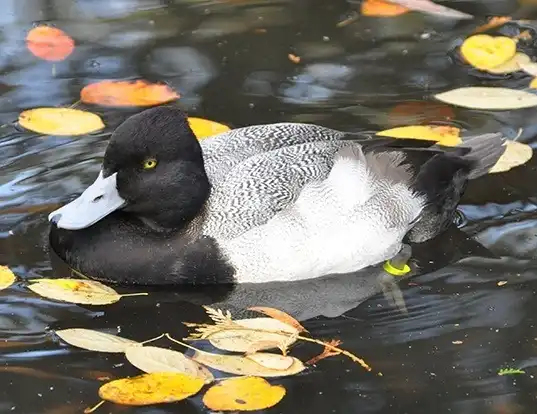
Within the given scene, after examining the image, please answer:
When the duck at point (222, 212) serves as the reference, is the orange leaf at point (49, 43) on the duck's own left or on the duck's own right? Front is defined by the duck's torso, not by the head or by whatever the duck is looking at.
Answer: on the duck's own right

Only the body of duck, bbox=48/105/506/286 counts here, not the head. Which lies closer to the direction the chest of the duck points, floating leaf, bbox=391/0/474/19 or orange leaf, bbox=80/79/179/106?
the orange leaf

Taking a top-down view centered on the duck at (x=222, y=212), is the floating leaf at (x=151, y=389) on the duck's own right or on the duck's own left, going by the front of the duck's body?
on the duck's own left

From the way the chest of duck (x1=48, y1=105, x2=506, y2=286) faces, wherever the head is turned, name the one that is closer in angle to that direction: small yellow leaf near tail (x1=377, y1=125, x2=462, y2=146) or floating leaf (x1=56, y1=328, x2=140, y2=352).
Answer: the floating leaf

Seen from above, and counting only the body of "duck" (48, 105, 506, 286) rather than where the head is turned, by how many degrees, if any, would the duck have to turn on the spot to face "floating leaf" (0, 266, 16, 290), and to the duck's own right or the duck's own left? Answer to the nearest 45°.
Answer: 0° — it already faces it

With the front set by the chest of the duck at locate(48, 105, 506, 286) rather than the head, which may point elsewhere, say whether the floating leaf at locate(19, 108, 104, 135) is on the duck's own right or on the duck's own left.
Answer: on the duck's own right

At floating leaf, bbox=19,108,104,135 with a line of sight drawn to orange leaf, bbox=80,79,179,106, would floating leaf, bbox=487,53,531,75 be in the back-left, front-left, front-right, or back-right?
front-right

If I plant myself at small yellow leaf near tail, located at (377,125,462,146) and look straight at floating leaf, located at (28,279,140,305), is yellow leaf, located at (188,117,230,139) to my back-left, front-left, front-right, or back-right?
front-right

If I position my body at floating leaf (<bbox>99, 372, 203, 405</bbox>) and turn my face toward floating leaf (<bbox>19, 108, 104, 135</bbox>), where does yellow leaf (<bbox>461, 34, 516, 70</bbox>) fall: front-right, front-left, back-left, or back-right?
front-right

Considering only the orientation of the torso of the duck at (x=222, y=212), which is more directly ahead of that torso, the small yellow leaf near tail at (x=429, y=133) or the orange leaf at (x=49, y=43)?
the orange leaf

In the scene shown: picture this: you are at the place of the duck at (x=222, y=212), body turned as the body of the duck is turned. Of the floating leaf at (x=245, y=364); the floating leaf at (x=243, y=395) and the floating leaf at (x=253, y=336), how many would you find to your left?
3

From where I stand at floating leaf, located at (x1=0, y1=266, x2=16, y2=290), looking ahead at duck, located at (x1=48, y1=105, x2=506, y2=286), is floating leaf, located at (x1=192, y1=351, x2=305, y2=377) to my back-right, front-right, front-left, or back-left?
front-right

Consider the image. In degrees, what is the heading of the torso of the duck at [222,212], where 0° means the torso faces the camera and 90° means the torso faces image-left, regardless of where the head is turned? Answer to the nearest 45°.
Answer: approximately 90°

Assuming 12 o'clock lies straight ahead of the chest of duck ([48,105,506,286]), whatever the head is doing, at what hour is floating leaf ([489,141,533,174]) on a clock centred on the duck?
The floating leaf is roughly at 5 o'clock from the duck.
